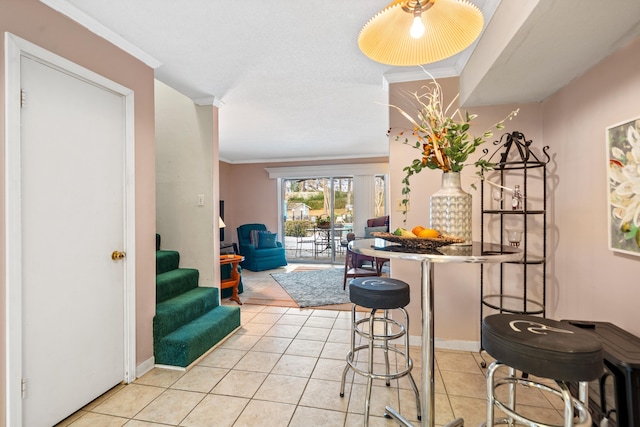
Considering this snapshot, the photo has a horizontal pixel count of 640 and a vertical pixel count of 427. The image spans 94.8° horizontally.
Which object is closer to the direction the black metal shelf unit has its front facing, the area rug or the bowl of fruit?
the bowl of fruit

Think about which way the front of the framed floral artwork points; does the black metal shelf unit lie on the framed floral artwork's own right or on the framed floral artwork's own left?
on the framed floral artwork's own right

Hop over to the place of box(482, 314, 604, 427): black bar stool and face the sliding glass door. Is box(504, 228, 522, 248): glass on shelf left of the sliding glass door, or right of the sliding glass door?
right

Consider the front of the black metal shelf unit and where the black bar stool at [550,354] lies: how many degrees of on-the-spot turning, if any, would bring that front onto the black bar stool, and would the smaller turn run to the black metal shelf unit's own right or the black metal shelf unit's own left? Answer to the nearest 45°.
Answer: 0° — it already faces it

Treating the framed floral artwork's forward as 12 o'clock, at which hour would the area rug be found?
The area rug is roughly at 2 o'clock from the framed floral artwork.

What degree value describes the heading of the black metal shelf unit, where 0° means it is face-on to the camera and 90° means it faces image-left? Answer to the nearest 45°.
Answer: approximately 0°

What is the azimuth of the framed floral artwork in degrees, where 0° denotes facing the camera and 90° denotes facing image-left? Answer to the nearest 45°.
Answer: approximately 45°

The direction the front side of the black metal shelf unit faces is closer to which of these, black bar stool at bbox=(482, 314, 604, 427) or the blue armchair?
the black bar stool
